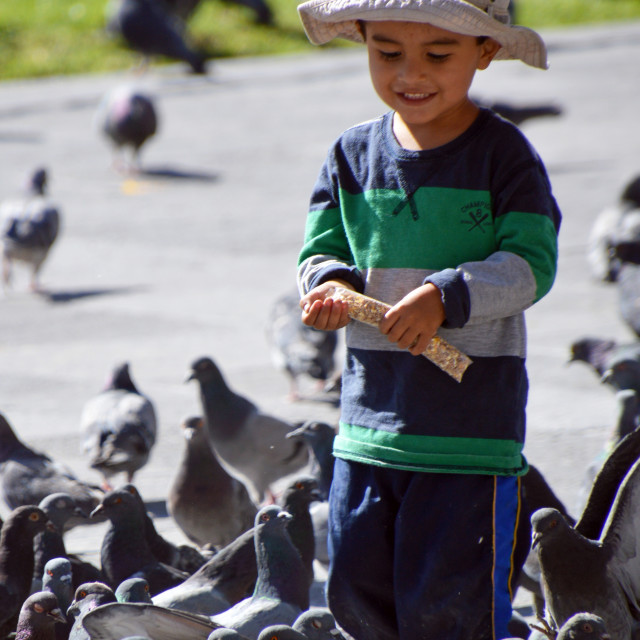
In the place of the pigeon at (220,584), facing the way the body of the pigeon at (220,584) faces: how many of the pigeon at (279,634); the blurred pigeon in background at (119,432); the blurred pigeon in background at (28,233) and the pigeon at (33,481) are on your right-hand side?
1

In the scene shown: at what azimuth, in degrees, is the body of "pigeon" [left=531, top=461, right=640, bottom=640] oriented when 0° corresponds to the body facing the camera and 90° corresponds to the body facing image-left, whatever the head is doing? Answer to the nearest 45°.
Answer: approximately 45°

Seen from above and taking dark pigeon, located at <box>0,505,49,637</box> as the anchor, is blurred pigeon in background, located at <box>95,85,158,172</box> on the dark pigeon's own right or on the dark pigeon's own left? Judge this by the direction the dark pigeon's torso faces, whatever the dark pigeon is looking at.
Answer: on the dark pigeon's own left

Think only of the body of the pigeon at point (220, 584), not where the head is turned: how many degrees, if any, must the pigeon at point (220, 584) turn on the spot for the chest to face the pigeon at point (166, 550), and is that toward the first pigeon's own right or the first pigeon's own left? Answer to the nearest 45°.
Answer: approximately 90° to the first pigeon's own left

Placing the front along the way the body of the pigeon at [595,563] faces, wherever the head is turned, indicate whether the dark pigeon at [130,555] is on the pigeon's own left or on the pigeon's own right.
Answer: on the pigeon's own right

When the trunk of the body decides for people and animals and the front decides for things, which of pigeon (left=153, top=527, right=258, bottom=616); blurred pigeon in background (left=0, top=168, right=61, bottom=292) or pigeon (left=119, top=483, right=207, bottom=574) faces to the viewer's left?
pigeon (left=119, top=483, right=207, bottom=574)

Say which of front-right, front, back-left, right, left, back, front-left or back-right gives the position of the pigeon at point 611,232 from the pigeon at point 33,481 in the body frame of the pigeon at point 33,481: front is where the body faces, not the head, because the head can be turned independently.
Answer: back-right

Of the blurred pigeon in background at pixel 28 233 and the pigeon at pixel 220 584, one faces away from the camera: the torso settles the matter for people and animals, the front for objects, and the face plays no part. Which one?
the blurred pigeon in background

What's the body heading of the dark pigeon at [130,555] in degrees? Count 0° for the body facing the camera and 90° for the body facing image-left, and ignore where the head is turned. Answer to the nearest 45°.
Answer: approximately 90°

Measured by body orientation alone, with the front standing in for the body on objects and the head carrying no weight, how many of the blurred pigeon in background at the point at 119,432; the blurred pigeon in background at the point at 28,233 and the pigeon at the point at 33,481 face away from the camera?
2

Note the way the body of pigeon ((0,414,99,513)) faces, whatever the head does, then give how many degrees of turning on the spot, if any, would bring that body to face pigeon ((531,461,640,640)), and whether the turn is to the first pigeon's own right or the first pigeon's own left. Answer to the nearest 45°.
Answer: approximately 135° to the first pigeon's own left

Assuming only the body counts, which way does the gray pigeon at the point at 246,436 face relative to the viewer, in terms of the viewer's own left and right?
facing to the left of the viewer

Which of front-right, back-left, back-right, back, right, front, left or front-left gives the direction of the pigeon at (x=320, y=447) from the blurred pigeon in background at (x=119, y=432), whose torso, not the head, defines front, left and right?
back-right

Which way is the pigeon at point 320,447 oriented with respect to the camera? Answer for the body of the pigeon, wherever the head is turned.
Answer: to the viewer's left

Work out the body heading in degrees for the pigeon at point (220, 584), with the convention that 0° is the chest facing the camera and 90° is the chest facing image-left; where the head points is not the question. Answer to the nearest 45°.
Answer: approximately 270°
